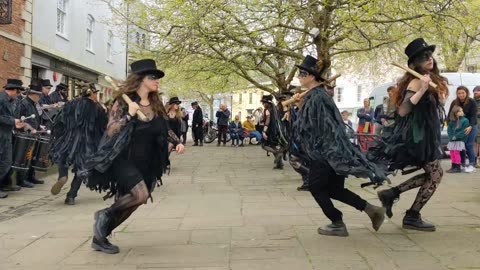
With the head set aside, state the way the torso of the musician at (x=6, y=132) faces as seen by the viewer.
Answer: to the viewer's right

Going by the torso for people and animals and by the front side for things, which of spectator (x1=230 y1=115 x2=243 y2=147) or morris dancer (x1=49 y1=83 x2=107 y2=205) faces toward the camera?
the spectator

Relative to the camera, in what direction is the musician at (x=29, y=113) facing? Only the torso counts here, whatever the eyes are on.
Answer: to the viewer's right

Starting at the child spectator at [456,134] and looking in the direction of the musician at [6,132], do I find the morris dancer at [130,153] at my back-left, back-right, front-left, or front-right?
front-left

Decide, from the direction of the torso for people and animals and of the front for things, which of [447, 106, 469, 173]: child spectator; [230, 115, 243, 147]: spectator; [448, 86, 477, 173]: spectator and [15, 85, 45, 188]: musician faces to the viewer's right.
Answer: the musician

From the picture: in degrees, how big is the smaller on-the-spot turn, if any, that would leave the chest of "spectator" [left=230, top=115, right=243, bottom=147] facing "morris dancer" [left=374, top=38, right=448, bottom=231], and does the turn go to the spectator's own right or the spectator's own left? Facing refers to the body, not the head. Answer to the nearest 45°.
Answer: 0° — they already face them

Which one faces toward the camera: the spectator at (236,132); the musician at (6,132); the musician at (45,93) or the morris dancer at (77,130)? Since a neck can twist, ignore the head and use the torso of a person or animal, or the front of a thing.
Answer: the spectator

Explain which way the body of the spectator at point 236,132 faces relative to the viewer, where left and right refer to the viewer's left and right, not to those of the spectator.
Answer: facing the viewer

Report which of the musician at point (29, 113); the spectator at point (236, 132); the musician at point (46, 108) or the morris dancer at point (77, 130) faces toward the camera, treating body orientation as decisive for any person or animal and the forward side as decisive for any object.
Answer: the spectator

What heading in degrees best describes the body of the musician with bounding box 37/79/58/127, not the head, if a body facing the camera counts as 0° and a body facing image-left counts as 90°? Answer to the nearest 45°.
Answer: approximately 270°

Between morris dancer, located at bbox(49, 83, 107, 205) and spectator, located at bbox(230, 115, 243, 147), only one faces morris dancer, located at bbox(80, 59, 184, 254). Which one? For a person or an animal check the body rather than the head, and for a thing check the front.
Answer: the spectator

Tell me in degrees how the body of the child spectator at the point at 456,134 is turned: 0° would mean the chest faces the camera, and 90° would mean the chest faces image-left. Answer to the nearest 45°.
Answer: approximately 45°

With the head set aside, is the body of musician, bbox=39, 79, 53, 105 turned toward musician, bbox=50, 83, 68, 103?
no
